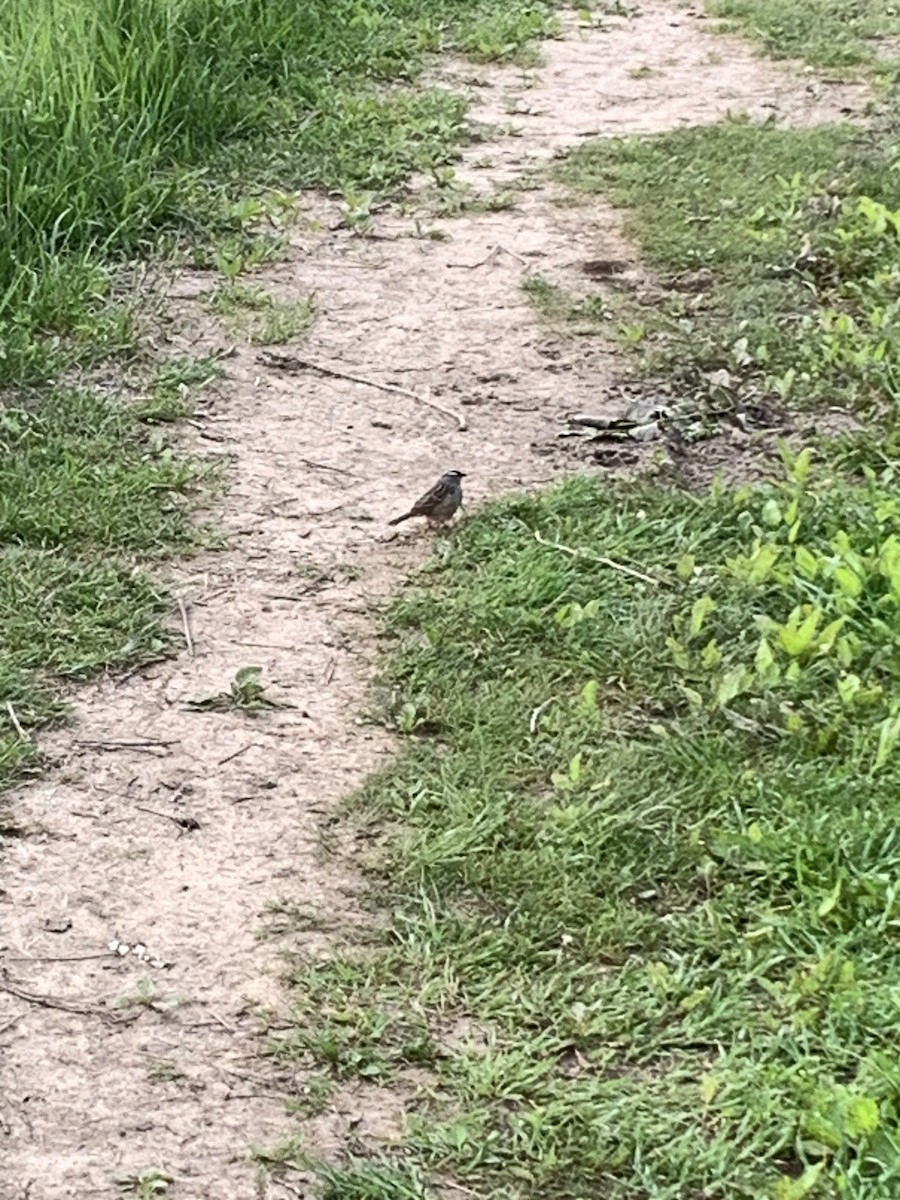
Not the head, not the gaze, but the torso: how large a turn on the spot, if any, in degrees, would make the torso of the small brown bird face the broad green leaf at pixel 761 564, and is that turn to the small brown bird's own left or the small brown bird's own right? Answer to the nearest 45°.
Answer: approximately 45° to the small brown bird's own right

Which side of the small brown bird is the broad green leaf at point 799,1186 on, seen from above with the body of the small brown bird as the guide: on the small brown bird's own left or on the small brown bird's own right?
on the small brown bird's own right

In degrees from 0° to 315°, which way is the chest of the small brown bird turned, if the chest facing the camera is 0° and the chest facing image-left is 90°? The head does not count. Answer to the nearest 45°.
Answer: approximately 270°

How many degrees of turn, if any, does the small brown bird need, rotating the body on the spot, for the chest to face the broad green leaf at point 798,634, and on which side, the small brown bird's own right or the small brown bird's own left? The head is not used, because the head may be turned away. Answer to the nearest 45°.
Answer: approximately 45° to the small brown bird's own right

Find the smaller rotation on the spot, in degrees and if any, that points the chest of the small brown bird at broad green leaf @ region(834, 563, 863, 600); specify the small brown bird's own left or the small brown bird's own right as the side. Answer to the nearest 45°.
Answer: approximately 45° to the small brown bird's own right

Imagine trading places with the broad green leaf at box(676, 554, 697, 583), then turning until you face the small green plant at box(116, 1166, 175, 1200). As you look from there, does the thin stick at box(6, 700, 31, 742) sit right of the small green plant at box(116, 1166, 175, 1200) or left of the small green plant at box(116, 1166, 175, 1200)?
right

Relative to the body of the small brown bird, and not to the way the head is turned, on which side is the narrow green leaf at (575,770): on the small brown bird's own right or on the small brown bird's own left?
on the small brown bird's own right

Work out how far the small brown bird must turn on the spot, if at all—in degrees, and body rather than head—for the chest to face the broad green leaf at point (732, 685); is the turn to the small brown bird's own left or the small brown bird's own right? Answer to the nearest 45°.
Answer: approximately 45° to the small brown bird's own right
